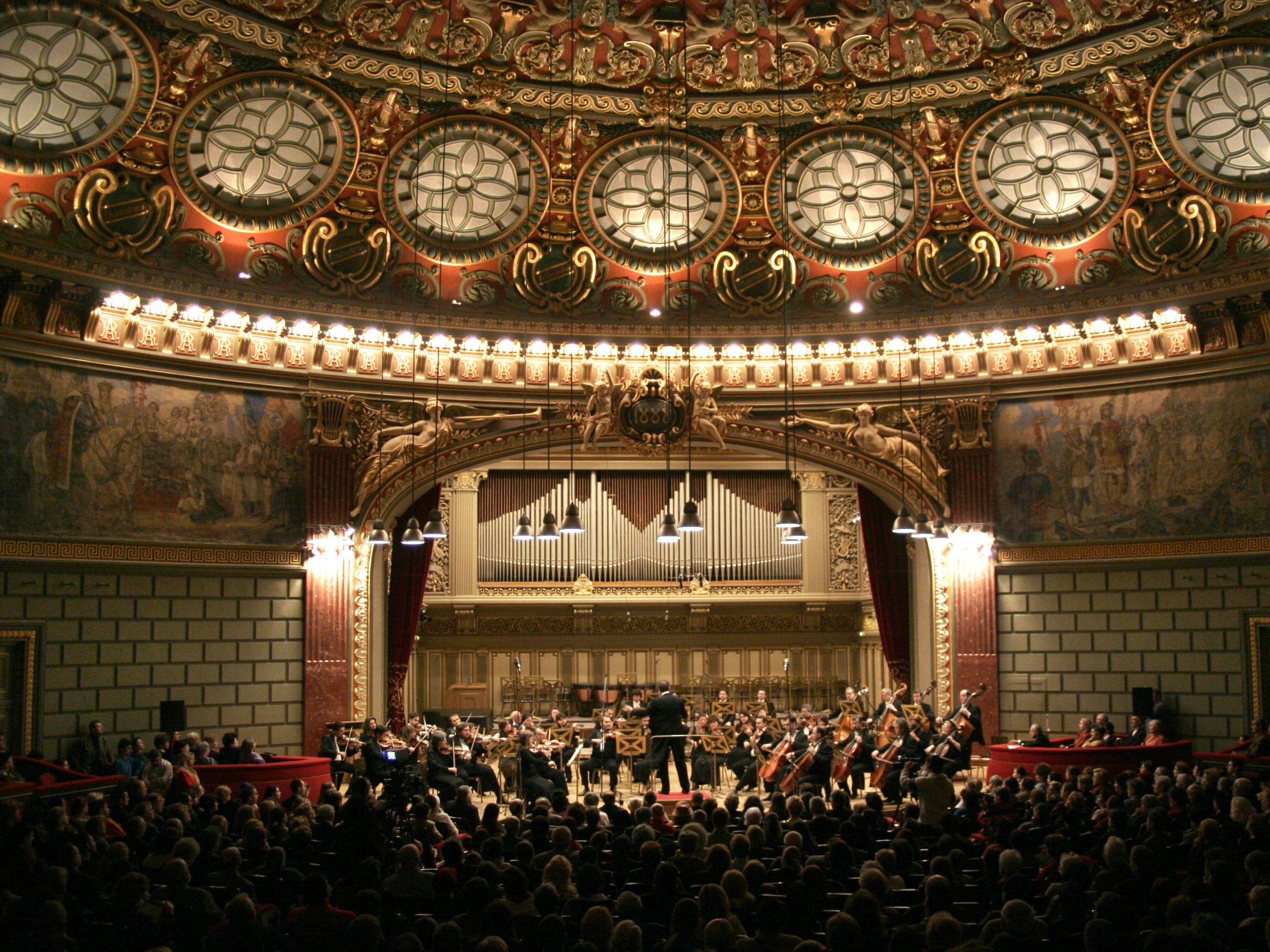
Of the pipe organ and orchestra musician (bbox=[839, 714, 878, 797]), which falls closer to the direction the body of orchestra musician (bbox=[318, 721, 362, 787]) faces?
the orchestra musician

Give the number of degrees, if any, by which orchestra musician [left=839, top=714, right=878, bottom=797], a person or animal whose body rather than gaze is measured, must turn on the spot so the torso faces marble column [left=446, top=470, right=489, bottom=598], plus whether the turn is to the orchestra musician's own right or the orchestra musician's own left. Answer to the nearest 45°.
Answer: approximately 90° to the orchestra musician's own right

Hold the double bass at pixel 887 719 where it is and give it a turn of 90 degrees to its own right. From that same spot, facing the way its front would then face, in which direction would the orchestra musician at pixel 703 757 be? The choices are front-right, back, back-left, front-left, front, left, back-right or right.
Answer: front-left

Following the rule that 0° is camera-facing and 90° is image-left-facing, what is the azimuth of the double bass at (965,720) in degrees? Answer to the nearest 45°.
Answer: approximately 45°

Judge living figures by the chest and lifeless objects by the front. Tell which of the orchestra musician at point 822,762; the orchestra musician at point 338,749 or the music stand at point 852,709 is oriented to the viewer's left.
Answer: the orchestra musician at point 822,762

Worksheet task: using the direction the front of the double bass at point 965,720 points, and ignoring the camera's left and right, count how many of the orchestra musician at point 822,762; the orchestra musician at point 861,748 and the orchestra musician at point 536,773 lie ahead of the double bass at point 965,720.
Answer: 3

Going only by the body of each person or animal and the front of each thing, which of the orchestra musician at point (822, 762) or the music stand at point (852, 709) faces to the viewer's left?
the orchestra musician

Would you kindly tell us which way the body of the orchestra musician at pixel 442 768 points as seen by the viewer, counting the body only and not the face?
to the viewer's right

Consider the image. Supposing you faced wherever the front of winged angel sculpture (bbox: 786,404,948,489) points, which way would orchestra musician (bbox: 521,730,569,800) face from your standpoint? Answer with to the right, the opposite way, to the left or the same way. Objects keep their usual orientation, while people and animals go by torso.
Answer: to the left

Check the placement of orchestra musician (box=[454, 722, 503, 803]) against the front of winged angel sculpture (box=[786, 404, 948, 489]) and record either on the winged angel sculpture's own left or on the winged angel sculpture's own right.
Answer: on the winged angel sculpture's own right

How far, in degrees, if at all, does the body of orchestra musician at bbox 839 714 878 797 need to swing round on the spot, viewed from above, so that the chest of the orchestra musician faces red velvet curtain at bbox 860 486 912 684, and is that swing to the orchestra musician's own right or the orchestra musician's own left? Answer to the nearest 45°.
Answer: approximately 135° to the orchestra musician's own right
